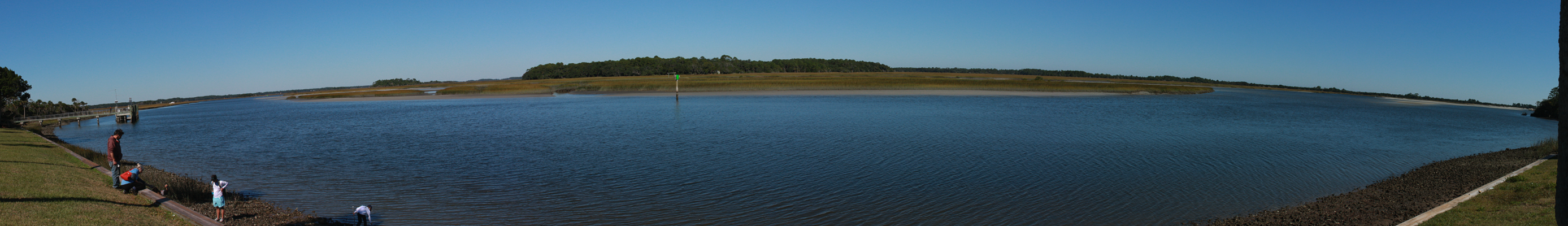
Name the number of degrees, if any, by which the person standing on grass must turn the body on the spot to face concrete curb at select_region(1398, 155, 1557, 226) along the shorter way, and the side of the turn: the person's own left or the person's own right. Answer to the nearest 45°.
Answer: approximately 45° to the person's own right

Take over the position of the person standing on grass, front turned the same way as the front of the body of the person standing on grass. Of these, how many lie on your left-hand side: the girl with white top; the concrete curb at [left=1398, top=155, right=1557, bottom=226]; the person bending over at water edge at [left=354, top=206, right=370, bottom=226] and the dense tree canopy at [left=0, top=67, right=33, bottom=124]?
1

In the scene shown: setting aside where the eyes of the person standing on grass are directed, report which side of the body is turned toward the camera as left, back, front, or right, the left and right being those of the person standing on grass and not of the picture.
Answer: right

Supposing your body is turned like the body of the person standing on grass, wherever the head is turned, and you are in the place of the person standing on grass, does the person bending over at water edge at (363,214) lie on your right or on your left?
on your right

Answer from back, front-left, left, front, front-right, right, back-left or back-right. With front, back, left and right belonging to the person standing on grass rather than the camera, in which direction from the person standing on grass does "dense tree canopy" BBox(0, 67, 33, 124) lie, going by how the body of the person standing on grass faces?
left

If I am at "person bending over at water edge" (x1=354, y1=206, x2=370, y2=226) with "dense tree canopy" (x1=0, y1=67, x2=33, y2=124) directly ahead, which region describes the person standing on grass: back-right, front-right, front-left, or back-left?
front-left

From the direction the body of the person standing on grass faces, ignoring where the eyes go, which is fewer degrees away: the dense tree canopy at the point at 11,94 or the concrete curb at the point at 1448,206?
the concrete curb

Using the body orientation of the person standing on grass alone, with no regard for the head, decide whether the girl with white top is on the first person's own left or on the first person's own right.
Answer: on the first person's own right
